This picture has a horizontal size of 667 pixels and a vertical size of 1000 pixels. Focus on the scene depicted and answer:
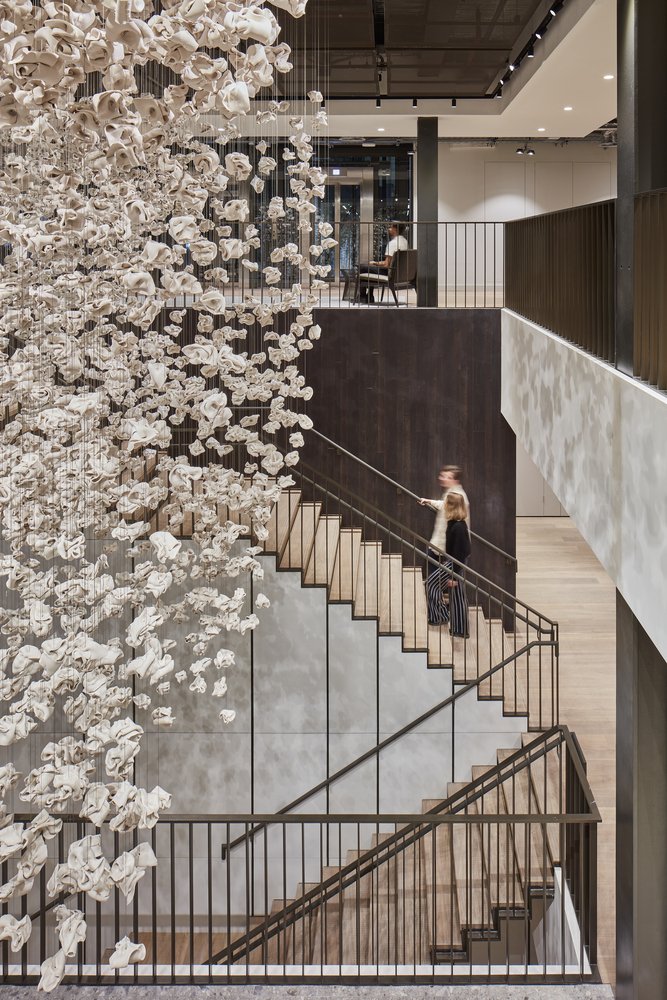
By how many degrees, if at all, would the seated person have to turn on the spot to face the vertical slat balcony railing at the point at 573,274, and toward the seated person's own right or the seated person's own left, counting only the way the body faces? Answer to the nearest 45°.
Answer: approximately 90° to the seated person's own left

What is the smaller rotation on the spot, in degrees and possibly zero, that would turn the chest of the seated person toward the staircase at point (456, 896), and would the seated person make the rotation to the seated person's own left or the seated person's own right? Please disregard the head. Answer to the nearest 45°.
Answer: approximately 90° to the seated person's own left

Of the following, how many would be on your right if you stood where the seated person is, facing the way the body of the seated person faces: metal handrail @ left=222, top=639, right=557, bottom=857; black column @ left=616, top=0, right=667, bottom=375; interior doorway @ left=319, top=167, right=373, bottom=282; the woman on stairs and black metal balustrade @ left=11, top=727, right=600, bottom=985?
1

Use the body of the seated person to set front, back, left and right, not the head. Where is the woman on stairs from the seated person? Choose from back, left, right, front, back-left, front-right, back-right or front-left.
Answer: left

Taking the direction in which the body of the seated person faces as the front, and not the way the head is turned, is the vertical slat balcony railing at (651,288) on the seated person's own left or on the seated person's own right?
on the seated person's own left

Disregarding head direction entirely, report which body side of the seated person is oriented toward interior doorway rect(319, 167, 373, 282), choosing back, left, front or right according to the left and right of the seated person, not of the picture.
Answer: right

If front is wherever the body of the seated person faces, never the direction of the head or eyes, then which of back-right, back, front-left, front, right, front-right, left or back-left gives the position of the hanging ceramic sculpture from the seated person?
left

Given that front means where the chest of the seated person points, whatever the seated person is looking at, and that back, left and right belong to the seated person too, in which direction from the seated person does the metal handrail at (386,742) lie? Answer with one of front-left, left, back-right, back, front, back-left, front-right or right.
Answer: left

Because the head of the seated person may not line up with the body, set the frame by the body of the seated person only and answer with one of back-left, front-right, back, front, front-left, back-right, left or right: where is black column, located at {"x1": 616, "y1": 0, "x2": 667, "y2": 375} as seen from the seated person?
left

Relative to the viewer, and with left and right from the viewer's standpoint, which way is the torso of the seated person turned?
facing to the left of the viewer

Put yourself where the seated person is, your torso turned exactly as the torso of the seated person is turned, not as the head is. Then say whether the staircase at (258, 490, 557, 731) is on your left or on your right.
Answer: on your left
